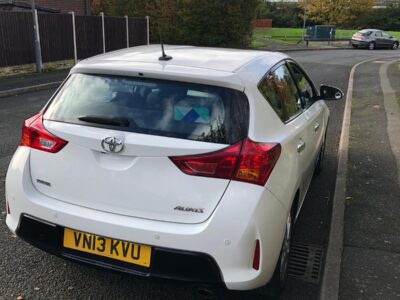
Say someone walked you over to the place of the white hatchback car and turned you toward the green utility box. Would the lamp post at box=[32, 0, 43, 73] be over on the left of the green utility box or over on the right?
left

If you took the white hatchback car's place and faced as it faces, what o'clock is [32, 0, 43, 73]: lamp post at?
The lamp post is roughly at 10 o'clock from the white hatchback car.

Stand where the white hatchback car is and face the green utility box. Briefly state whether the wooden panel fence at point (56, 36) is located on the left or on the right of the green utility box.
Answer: left

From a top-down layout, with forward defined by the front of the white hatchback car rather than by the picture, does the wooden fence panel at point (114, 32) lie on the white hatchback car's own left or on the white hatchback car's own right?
on the white hatchback car's own left

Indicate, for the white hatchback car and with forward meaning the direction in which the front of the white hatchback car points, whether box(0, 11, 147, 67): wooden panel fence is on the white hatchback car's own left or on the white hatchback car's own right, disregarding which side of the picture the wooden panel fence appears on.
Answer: on the white hatchback car's own left

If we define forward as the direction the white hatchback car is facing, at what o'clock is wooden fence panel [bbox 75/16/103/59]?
The wooden fence panel is roughly at 10 o'clock from the white hatchback car.

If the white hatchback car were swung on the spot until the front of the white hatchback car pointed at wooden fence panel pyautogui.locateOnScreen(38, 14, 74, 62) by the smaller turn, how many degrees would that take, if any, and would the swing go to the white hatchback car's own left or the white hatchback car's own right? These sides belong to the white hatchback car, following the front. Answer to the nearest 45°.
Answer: approximately 45° to the white hatchback car's own left

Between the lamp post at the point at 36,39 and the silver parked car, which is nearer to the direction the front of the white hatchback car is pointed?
the silver parked car

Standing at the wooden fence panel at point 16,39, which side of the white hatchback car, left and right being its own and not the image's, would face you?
left

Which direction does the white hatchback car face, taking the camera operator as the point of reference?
facing away from the viewer and to the right of the viewer

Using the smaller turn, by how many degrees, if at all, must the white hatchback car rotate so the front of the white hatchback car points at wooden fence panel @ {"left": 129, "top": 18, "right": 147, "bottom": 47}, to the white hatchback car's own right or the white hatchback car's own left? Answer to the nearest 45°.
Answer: approximately 45° to the white hatchback car's own left

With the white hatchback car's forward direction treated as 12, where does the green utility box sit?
The green utility box is roughly at 11 o'clock from the white hatchback car.
